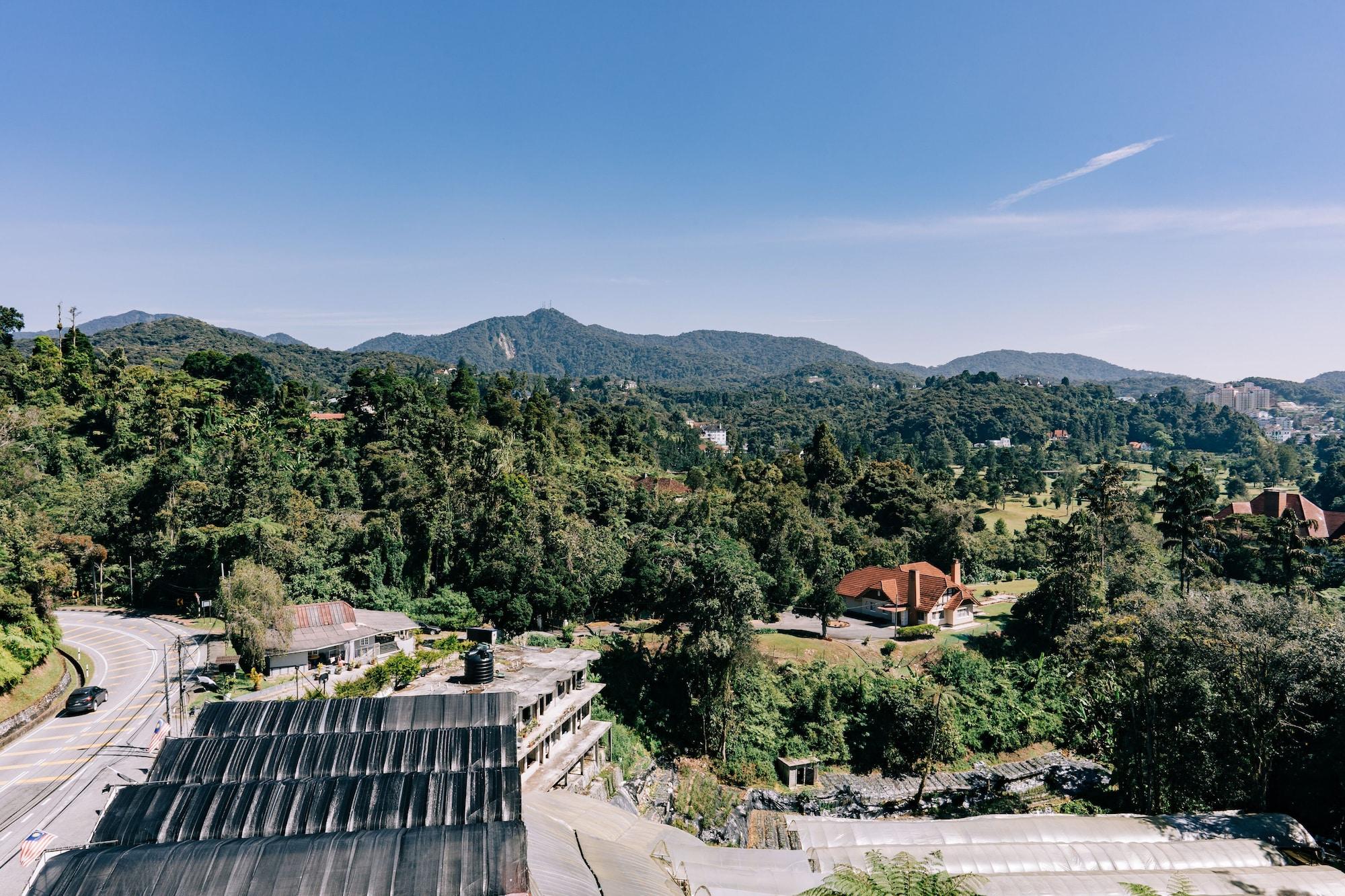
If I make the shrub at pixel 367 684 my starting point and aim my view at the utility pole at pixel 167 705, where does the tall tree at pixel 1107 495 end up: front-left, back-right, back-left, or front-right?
back-right

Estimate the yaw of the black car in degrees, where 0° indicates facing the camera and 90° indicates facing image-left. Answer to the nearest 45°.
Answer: approximately 225°

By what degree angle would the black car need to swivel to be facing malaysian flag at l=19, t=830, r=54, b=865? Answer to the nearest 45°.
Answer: approximately 135° to its right

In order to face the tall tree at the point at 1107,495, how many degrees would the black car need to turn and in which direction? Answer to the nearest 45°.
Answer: approximately 45° to its right

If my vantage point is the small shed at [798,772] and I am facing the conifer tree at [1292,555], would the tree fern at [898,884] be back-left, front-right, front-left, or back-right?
back-right

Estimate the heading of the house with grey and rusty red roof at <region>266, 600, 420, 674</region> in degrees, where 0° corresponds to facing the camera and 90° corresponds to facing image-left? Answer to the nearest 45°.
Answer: approximately 315°
